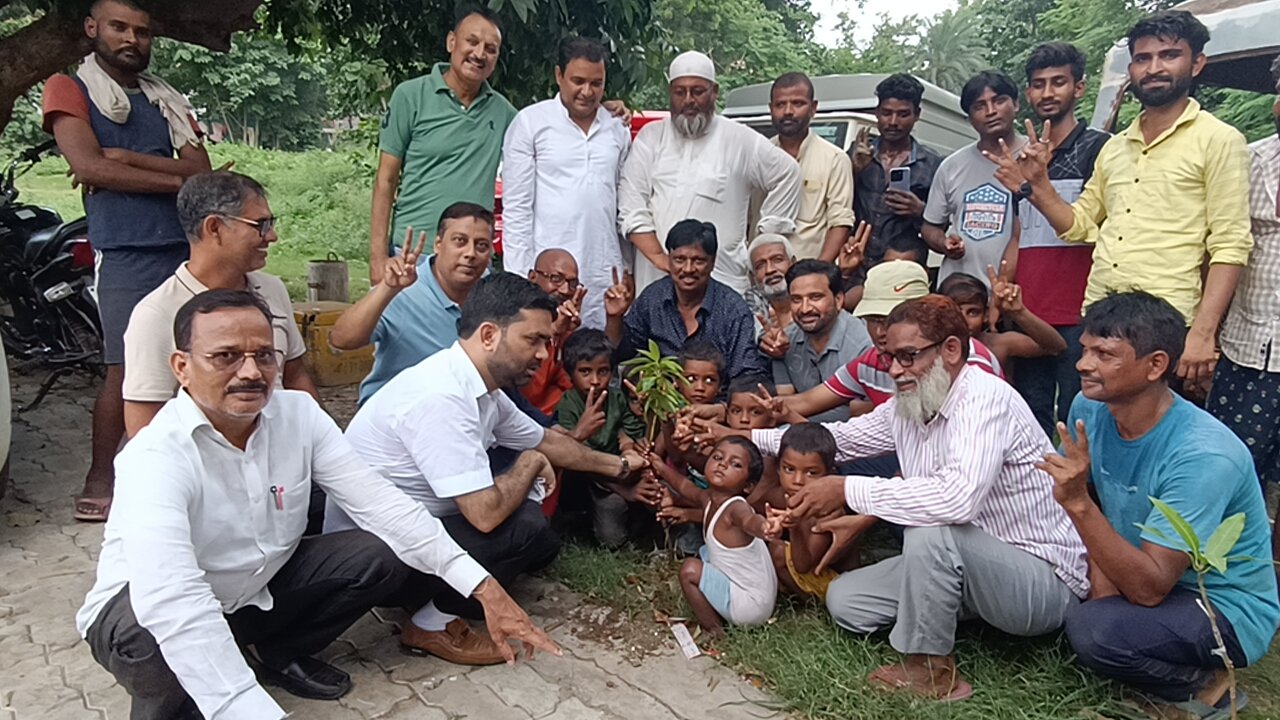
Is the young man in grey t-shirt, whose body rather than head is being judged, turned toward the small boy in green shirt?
no

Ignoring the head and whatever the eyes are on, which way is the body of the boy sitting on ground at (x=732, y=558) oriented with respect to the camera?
to the viewer's left

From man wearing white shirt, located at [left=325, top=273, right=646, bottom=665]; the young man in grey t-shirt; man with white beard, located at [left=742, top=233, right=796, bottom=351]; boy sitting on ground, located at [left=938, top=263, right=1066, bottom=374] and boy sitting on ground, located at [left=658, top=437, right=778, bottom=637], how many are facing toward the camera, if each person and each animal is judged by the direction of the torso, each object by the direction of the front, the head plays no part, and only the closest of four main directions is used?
3

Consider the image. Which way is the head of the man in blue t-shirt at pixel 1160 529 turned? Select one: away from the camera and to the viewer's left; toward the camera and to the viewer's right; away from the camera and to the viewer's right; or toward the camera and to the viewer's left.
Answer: toward the camera and to the viewer's left

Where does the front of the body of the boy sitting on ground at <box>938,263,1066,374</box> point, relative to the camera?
toward the camera

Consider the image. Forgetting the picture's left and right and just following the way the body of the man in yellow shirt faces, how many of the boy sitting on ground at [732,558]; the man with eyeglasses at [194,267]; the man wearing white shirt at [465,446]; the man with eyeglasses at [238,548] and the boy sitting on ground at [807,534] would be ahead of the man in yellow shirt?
5

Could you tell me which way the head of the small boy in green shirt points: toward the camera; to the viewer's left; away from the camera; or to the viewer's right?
toward the camera

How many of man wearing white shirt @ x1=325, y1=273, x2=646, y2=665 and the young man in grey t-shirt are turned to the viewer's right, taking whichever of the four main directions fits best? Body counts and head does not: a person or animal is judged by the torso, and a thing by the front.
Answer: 1

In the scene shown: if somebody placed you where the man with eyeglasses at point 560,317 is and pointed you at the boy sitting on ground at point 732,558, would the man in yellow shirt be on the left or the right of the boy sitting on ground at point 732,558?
left

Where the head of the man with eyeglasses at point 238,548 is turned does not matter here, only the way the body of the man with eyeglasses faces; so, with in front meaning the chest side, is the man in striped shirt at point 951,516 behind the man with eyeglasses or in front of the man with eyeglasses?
in front

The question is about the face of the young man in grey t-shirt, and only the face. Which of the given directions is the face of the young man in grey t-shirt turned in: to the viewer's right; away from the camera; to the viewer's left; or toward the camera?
toward the camera

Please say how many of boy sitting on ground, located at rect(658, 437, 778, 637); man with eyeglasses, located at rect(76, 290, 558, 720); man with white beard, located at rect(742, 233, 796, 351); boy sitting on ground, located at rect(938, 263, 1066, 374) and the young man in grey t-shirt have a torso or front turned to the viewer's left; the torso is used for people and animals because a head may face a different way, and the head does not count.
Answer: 1

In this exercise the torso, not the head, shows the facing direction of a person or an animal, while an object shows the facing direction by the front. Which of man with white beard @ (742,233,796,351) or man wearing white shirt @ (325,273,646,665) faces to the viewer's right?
the man wearing white shirt

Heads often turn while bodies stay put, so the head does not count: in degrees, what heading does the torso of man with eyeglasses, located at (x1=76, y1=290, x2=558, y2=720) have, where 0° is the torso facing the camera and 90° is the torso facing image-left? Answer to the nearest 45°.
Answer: approximately 315°

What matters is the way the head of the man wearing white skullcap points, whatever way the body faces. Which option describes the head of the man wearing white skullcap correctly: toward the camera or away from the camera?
toward the camera

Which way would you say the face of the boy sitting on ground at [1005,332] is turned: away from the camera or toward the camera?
toward the camera

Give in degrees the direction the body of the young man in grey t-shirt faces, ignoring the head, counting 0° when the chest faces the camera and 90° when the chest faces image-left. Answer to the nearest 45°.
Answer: approximately 0°

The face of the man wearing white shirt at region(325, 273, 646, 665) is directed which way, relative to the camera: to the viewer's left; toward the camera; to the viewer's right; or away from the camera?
to the viewer's right

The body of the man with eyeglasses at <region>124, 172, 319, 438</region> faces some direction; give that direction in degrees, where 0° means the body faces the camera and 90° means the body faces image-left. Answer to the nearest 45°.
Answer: approximately 315°

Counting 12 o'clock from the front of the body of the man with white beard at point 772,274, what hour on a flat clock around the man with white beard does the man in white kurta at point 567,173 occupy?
The man in white kurta is roughly at 3 o'clock from the man with white beard.
